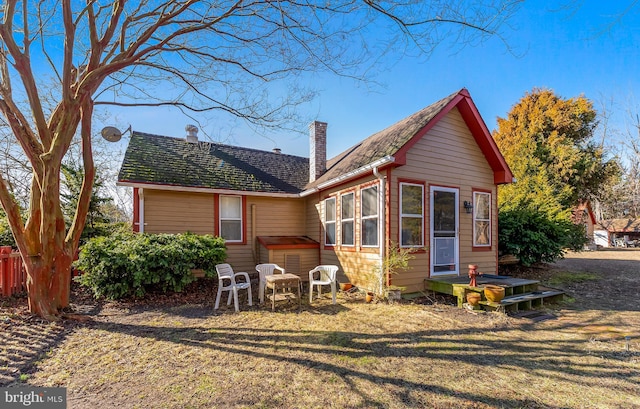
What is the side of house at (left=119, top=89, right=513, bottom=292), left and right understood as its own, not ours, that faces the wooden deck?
front

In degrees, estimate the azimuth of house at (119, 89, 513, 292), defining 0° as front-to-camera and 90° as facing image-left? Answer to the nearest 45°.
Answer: approximately 315°

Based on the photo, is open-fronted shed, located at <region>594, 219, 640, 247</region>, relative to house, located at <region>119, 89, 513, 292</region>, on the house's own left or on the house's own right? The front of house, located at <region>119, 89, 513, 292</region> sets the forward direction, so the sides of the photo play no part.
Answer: on the house's own left

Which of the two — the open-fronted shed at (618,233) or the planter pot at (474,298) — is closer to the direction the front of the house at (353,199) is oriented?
the planter pot

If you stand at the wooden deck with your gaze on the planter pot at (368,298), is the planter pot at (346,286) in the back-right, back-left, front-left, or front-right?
front-right
